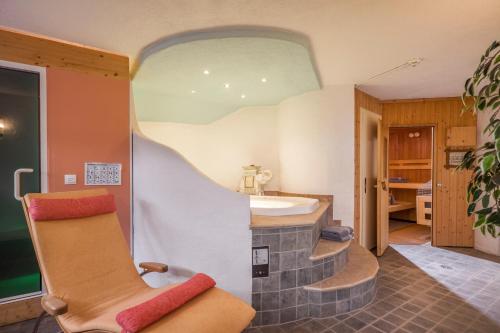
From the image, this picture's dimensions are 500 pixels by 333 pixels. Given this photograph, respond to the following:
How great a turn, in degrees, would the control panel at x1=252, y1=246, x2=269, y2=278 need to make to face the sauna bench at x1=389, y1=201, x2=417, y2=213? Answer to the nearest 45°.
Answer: approximately 135° to its left

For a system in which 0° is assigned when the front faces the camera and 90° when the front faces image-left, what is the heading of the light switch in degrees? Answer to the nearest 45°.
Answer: approximately 0°

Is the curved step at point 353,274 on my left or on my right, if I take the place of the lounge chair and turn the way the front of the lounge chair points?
on my left

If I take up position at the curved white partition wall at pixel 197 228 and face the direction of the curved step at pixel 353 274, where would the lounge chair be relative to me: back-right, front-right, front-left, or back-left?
back-right

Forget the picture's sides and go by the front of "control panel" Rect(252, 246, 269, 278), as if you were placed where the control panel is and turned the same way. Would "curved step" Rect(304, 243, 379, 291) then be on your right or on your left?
on your left

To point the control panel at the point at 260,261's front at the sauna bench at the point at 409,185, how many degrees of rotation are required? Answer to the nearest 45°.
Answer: approximately 135° to its left

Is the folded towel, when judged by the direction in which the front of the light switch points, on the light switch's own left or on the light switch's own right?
on the light switch's own left

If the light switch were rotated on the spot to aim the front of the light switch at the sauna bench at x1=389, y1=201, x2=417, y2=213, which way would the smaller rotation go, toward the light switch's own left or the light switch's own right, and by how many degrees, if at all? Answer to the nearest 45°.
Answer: approximately 90° to the light switch's own left

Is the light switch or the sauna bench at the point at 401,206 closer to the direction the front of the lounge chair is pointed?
the sauna bench

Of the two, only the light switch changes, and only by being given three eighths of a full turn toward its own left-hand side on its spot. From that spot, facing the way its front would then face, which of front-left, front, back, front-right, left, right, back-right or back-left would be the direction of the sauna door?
front-right

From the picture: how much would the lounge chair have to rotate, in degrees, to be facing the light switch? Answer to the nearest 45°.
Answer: approximately 135° to its left

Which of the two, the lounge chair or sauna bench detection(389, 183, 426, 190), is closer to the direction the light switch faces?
the lounge chair

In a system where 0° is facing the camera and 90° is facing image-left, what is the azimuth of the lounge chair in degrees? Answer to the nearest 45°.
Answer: approximately 315°
